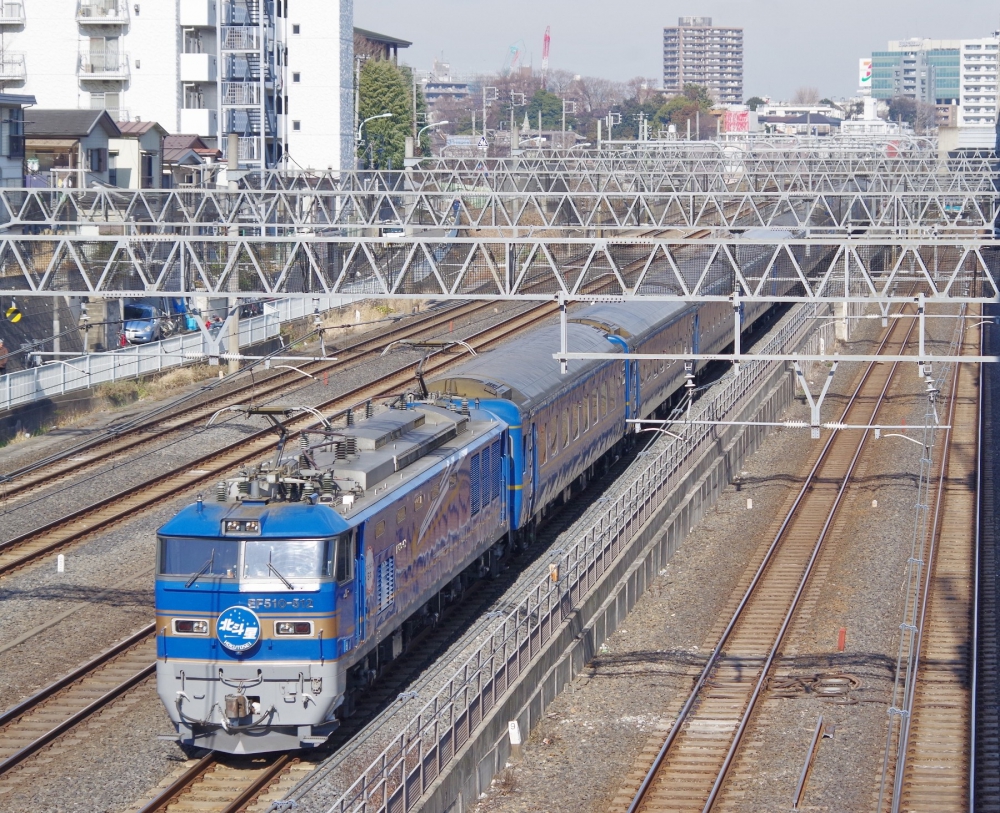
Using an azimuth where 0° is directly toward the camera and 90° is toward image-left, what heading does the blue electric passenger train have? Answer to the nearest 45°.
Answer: approximately 45°

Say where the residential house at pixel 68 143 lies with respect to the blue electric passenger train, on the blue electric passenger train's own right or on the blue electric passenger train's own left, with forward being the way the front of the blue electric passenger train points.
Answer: on the blue electric passenger train's own right

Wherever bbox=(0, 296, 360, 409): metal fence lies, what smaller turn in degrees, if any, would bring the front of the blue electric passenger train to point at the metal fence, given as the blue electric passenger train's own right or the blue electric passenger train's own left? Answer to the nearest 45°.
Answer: approximately 135° to the blue electric passenger train's own right

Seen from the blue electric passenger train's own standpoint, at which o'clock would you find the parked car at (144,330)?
The parked car is roughly at 4 o'clock from the blue electric passenger train.
